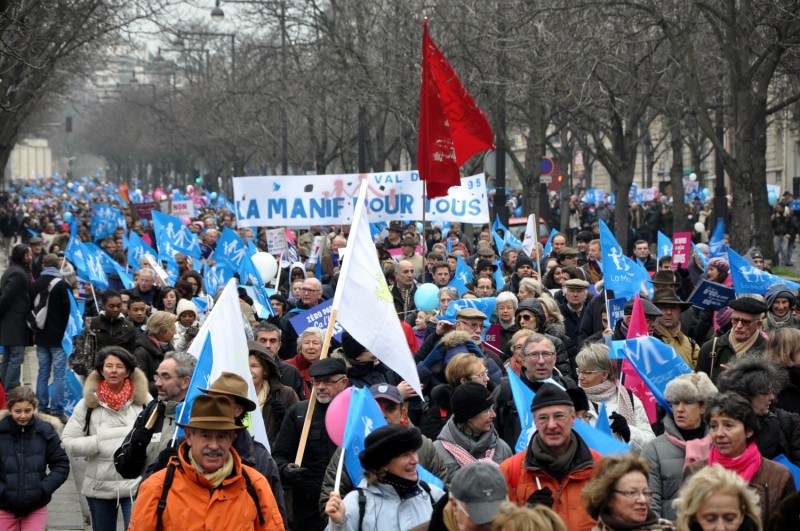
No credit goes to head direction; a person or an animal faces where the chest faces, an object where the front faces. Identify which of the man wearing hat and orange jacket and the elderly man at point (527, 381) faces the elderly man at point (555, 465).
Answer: the elderly man at point (527, 381)

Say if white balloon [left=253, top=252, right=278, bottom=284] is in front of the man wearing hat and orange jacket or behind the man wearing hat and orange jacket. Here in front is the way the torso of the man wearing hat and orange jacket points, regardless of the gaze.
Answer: behind

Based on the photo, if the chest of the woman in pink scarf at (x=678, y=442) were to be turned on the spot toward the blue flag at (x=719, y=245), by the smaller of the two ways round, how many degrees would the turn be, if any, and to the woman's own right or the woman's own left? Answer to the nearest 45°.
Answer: approximately 135° to the woman's own left

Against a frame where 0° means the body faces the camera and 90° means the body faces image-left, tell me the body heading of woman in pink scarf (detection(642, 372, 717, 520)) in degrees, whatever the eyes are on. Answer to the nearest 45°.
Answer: approximately 315°

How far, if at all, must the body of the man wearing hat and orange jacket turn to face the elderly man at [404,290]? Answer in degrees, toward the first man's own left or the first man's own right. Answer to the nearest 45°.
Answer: approximately 180°

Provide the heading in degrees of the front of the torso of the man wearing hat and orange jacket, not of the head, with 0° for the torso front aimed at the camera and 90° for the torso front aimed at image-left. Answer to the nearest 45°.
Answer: approximately 0°

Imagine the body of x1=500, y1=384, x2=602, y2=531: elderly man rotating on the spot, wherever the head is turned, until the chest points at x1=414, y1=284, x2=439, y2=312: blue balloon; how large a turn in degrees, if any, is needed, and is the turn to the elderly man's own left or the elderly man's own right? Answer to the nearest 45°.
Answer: approximately 180°

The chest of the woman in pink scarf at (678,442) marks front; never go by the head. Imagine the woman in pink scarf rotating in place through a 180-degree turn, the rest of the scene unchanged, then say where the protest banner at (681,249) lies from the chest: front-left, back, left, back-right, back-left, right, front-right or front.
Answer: front-right

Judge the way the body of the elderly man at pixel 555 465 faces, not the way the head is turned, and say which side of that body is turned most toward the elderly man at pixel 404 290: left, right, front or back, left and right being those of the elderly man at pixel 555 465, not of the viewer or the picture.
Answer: back

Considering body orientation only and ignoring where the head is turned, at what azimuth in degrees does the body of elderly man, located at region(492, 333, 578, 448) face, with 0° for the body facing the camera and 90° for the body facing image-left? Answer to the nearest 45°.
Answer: approximately 0°

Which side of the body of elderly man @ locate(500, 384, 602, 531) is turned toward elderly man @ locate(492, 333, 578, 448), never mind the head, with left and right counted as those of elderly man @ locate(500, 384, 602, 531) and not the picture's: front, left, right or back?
back
